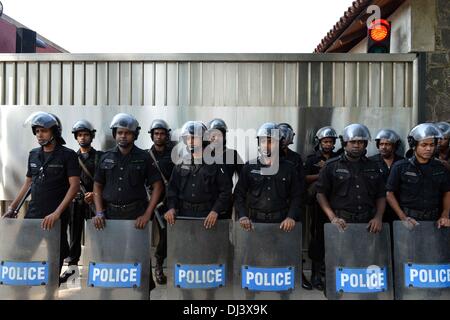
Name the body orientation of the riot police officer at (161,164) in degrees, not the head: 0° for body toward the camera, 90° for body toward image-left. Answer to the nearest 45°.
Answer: approximately 0°

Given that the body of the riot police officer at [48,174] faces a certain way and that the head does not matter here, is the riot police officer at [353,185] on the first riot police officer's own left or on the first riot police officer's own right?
on the first riot police officer's own left

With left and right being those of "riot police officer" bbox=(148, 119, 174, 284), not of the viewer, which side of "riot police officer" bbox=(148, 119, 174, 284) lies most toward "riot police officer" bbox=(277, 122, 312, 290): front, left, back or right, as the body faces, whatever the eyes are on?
left

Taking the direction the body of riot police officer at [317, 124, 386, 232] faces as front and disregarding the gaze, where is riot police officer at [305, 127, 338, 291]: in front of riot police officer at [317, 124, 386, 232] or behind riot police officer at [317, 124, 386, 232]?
behind

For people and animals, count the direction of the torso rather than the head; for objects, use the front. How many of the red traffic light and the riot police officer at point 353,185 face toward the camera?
2

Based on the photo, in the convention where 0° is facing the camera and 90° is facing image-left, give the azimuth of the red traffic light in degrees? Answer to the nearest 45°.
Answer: approximately 0°

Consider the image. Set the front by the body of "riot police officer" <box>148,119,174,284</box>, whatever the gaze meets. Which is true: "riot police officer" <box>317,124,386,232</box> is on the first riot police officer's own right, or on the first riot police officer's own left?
on the first riot police officer's own left

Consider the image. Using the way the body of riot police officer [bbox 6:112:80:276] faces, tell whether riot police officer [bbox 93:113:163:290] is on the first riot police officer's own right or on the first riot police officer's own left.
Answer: on the first riot police officer's own left
